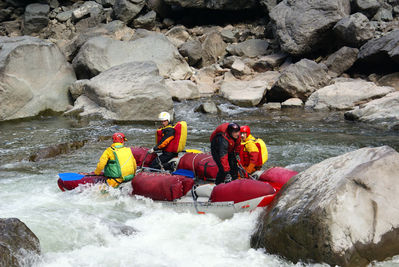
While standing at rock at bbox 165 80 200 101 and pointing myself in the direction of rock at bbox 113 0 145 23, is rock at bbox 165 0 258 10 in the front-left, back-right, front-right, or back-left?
front-right

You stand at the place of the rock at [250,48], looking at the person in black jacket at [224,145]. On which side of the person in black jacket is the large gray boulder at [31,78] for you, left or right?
right

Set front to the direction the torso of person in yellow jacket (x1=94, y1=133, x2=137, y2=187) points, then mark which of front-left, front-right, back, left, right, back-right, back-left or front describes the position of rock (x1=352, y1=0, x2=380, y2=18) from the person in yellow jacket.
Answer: right

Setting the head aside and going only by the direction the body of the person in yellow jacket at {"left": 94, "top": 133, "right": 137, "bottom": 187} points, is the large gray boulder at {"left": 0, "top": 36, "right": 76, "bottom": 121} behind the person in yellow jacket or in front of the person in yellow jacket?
in front

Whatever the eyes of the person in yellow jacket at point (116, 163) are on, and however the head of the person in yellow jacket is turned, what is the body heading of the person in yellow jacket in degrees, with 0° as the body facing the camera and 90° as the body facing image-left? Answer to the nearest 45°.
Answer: approximately 135°

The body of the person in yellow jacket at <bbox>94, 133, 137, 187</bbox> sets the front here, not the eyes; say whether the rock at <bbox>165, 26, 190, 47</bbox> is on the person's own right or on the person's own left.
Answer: on the person's own right

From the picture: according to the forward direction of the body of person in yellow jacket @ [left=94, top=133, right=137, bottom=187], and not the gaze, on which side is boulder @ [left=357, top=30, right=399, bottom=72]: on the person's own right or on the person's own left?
on the person's own right

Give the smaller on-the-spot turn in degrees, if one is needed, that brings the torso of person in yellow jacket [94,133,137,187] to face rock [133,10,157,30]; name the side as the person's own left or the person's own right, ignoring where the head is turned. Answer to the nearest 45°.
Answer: approximately 45° to the person's own right

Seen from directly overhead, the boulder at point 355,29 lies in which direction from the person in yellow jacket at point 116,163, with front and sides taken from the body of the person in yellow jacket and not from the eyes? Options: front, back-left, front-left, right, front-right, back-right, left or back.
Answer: right
